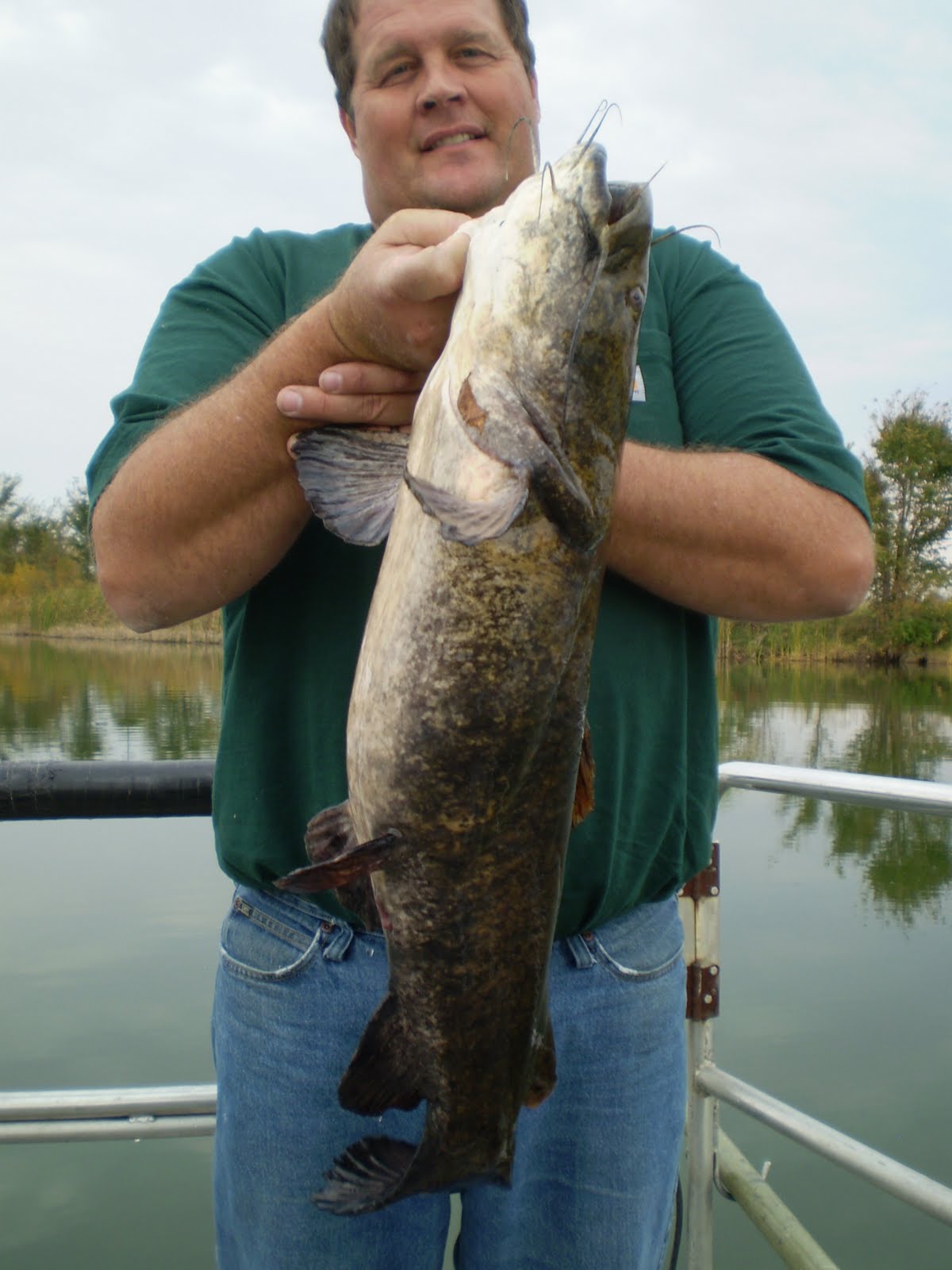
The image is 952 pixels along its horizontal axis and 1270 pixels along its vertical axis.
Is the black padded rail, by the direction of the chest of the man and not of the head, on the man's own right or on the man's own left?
on the man's own right

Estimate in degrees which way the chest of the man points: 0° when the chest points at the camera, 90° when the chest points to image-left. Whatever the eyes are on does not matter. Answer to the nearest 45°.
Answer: approximately 0°

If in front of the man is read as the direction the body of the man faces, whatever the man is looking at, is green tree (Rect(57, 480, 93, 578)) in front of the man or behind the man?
behind

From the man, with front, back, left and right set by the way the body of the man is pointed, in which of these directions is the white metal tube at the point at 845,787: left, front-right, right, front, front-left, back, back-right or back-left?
back-left

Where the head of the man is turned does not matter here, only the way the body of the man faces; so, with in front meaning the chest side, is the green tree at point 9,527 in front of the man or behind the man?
behind

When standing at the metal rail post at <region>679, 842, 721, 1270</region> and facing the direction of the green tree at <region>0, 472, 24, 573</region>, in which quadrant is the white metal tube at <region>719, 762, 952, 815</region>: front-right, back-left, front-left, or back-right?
back-right
